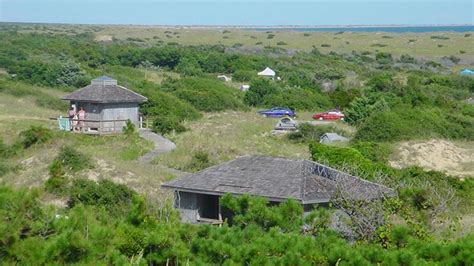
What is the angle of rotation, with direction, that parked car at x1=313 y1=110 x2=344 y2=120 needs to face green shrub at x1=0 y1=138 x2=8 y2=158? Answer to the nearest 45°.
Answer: approximately 45° to its left

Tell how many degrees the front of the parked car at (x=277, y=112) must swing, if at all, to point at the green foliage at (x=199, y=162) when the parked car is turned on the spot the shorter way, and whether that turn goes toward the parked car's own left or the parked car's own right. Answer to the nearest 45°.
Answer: approximately 90° to the parked car's own left

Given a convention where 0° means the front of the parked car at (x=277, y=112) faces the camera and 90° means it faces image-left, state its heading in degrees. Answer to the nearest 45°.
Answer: approximately 90°

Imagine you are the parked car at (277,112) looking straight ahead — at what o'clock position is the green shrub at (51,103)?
The green shrub is roughly at 12 o'clock from the parked car.

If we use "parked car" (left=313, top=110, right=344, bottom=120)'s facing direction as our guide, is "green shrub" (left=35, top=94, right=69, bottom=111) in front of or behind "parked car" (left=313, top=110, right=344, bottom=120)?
in front

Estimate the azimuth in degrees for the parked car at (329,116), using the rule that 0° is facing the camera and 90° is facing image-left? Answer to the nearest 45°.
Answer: approximately 90°

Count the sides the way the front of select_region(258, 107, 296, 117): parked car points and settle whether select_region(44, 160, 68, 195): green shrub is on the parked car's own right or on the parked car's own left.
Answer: on the parked car's own left
